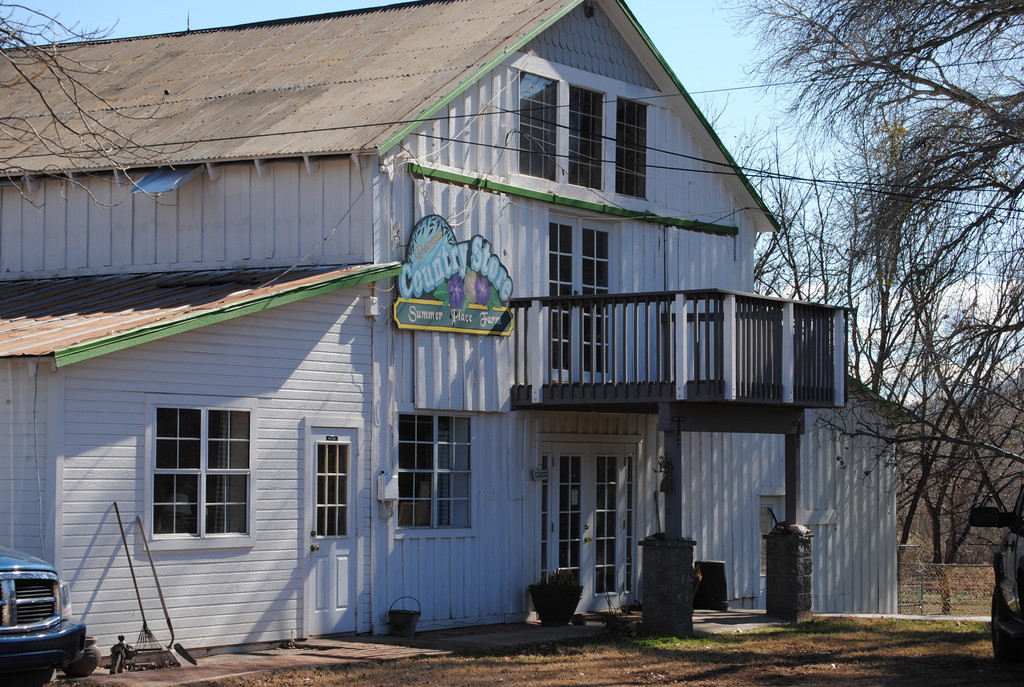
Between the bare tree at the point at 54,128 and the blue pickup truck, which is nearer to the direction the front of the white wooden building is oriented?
the blue pickup truck

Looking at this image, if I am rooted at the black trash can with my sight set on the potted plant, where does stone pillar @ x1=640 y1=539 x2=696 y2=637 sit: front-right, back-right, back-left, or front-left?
front-left

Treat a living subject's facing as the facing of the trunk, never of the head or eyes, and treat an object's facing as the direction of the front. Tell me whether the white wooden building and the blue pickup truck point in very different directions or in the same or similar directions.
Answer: same or similar directions

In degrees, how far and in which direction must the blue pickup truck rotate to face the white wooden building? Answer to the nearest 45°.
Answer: approximately 90° to its left

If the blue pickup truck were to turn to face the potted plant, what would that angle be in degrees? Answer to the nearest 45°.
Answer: approximately 90° to its left

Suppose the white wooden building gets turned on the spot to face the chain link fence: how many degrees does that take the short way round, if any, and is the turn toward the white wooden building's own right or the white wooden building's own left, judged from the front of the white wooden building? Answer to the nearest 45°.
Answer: approximately 90° to the white wooden building's own left

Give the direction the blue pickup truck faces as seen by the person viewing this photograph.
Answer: facing the viewer and to the right of the viewer

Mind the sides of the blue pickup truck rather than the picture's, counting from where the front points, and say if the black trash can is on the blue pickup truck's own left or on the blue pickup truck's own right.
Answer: on the blue pickup truck's own left

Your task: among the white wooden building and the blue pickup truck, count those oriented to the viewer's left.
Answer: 0
